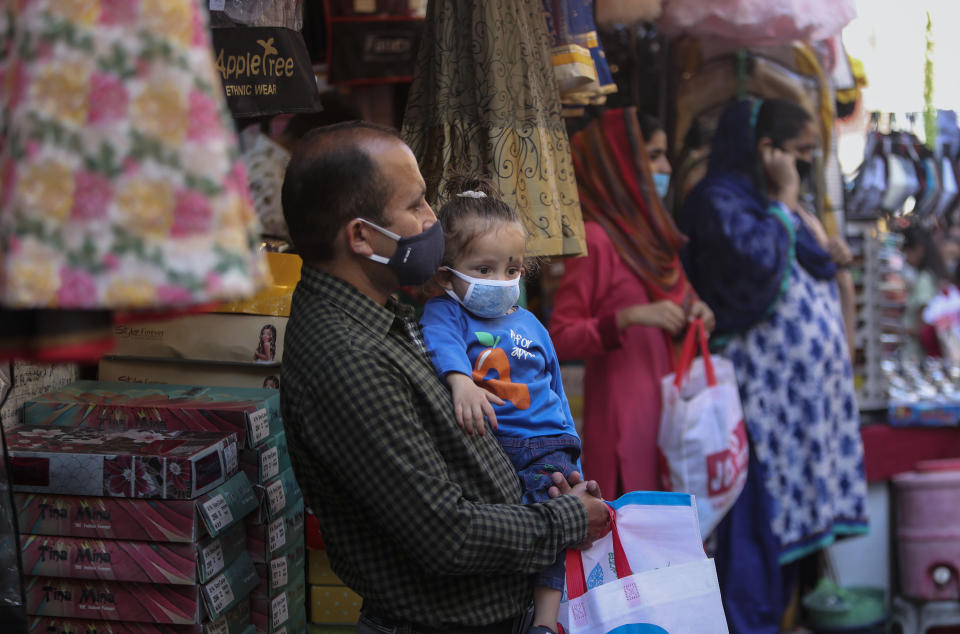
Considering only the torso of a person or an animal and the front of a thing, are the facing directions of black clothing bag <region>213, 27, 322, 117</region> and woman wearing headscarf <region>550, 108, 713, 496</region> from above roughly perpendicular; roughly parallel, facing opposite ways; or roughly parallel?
roughly perpendicular
